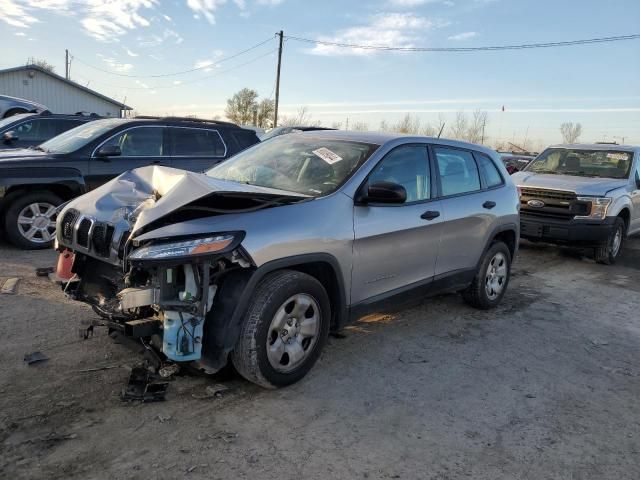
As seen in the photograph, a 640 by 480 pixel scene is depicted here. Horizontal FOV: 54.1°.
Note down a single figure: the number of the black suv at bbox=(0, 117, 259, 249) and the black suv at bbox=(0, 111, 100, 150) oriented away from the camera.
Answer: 0

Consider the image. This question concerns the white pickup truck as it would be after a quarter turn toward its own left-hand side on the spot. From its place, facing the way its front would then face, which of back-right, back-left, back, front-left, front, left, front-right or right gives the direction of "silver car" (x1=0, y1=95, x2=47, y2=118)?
back-right

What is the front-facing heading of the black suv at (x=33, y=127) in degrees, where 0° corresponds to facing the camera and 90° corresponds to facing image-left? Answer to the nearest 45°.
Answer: approximately 45°

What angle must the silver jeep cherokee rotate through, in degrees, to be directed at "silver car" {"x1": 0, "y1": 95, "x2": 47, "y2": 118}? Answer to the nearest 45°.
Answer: approximately 90° to its right

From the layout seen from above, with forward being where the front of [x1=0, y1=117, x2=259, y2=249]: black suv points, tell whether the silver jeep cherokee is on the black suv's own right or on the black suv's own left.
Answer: on the black suv's own left

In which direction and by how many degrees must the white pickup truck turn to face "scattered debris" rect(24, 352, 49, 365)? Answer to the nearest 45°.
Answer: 0° — it already faces it

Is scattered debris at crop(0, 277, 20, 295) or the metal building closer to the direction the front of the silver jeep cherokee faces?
the scattered debris

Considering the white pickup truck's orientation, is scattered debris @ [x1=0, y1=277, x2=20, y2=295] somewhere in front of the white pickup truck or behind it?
in front

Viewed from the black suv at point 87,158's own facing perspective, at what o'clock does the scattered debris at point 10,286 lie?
The scattered debris is roughly at 11 o'clock from the black suv.

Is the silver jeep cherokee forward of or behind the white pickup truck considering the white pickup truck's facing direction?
forward
